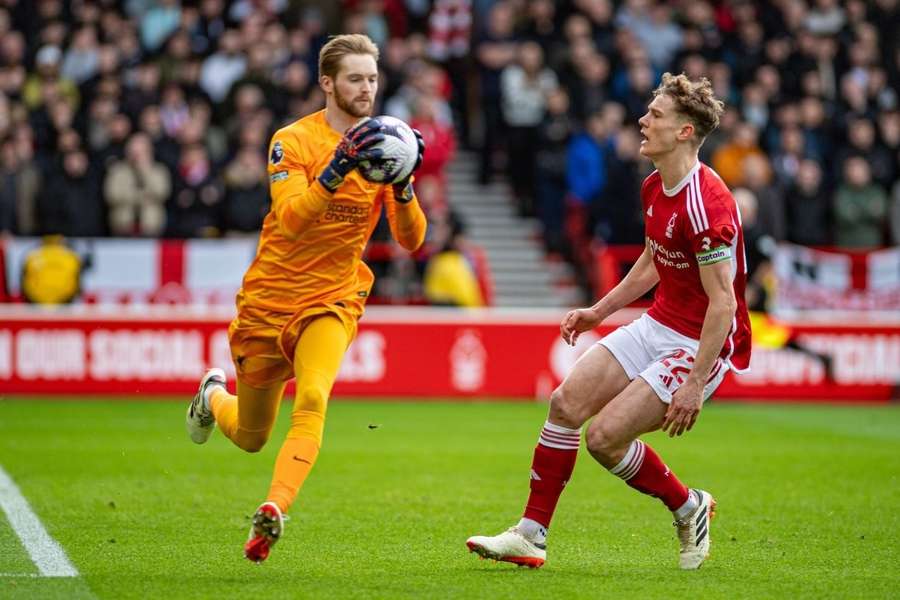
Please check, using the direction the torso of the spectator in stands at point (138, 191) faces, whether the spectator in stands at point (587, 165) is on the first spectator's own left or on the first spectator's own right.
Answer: on the first spectator's own left

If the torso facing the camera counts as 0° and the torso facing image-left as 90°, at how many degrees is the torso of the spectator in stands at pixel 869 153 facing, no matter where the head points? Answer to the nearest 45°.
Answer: approximately 0°

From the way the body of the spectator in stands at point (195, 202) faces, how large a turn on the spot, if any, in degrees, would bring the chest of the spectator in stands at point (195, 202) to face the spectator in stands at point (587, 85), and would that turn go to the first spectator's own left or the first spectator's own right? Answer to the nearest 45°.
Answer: approximately 90° to the first spectator's own left

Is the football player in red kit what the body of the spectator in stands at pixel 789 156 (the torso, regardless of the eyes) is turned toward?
yes

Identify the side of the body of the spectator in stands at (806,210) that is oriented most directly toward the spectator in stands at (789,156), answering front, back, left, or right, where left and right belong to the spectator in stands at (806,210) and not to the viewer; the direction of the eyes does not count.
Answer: back

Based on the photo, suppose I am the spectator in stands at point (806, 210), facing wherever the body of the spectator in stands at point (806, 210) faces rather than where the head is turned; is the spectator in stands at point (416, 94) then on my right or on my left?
on my right

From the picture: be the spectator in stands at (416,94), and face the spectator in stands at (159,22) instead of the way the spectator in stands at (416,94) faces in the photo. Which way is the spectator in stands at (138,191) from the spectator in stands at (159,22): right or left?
left

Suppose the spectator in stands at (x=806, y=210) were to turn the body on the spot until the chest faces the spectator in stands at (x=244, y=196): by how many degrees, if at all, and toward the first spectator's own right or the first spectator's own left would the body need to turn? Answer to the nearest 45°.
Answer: approximately 45° to the first spectator's own right

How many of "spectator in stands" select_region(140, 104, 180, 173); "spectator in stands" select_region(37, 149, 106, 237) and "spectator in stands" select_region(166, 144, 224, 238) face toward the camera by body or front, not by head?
3

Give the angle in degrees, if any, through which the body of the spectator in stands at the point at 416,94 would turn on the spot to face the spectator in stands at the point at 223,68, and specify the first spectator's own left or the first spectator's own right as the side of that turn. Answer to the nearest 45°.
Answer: approximately 90° to the first spectator's own right
